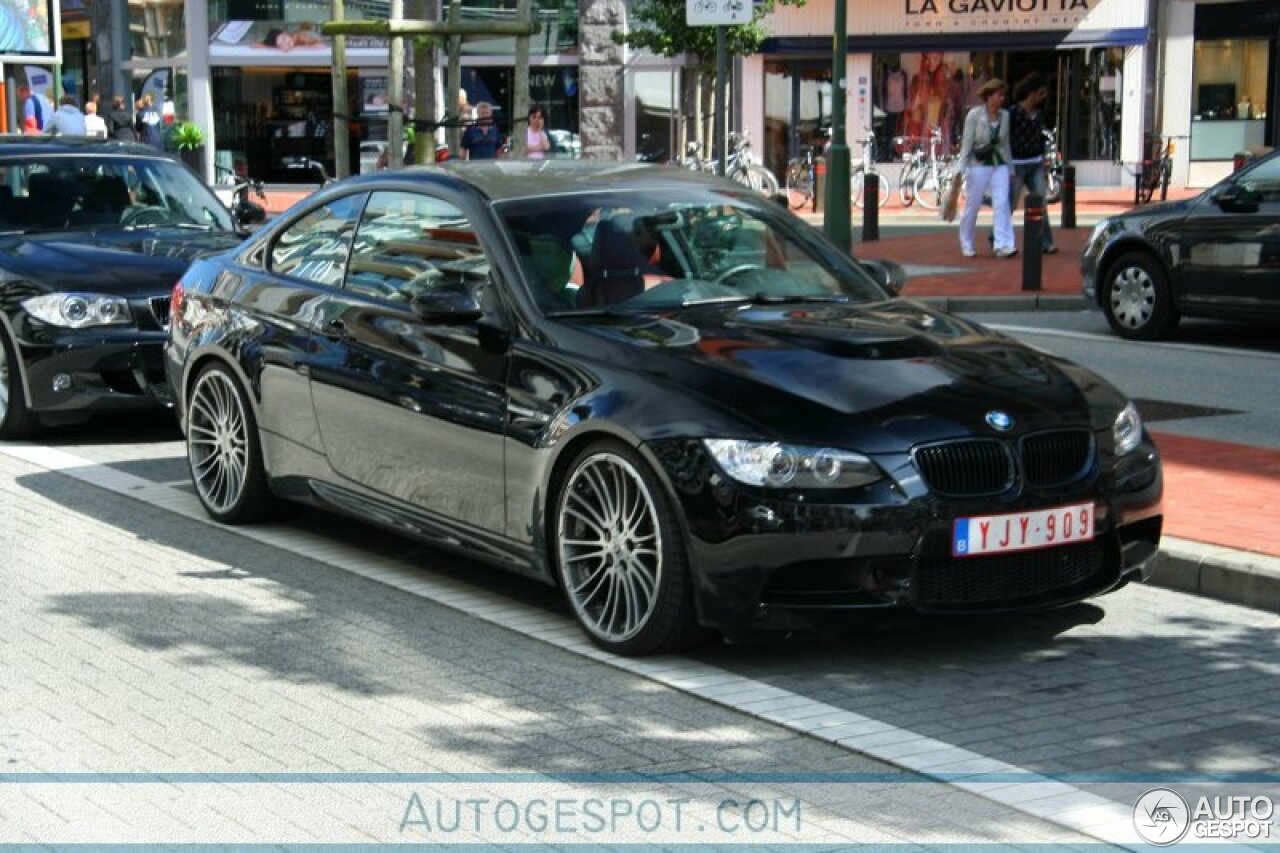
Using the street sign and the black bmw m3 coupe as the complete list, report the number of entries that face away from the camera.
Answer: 0

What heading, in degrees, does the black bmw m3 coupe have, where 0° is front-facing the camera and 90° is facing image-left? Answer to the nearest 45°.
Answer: approximately 315°

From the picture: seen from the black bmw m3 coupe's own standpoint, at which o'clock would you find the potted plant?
The potted plant is roughly at 7 o'clock from the black bmw m3 coupe.

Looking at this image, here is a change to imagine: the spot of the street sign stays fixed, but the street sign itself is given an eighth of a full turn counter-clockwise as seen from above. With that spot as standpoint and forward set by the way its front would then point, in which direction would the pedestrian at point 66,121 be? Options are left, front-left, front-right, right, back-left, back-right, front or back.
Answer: back

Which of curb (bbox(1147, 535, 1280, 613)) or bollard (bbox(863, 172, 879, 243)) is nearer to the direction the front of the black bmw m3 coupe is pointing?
the curb

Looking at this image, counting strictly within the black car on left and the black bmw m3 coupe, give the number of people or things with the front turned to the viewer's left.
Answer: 0

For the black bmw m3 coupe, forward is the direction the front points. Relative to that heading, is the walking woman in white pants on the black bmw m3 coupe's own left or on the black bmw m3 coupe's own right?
on the black bmw m3 coupe's own left

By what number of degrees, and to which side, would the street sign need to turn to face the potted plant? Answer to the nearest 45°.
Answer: approximately 135° to its right

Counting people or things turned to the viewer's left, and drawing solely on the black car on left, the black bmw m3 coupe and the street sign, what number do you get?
0

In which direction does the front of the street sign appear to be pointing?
toward the camera

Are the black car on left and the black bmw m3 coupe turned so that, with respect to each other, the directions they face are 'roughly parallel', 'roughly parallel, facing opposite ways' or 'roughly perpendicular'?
roughly parallel

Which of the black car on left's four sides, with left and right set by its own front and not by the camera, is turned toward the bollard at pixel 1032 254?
left
